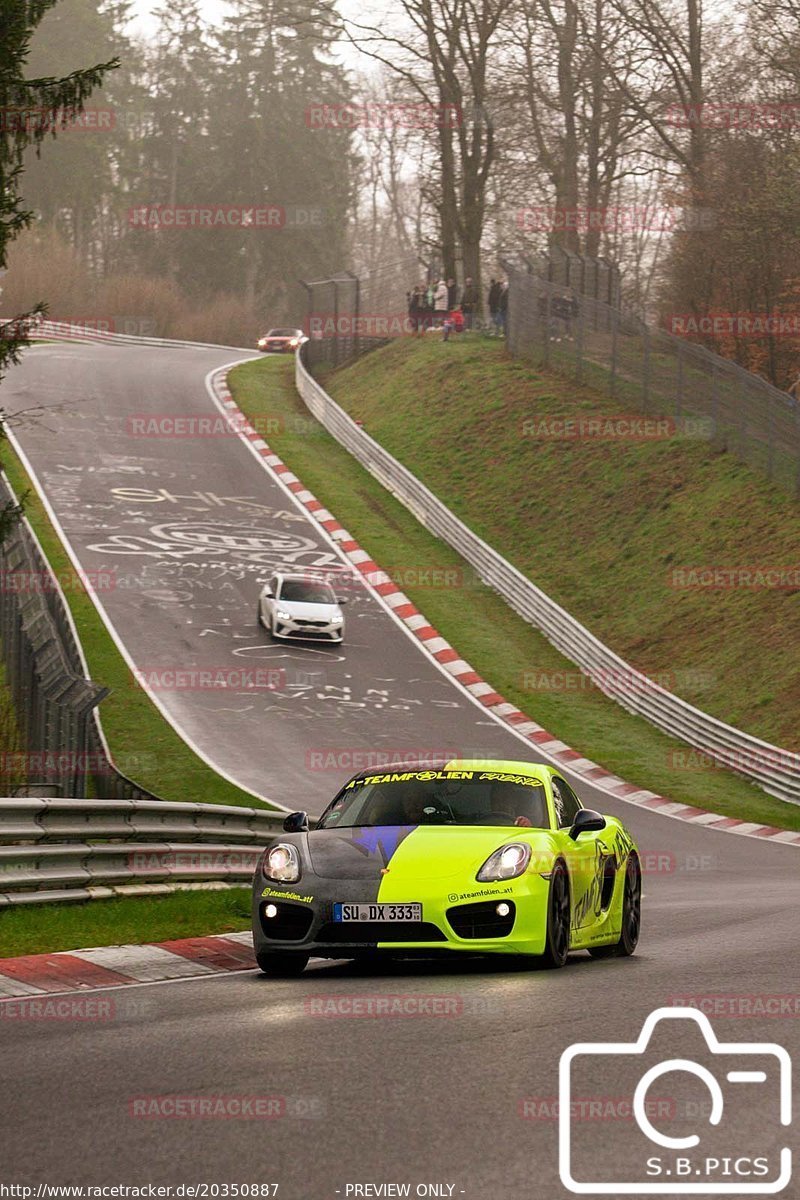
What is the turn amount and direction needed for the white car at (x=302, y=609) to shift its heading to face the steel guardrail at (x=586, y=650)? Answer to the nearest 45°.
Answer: approximately 90° to its left

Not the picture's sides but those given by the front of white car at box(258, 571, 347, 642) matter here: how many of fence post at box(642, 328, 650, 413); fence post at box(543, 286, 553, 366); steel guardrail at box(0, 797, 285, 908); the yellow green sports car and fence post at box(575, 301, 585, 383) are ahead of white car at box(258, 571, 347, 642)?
2

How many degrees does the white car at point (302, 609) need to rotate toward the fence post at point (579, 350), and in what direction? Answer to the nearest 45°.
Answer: approximately 135° to its left

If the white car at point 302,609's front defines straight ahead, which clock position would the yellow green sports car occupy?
The yellow green sports car is roughly at 12 o'clock from the white car.

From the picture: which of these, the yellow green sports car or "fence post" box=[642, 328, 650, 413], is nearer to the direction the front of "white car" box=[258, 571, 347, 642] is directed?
the yellow green sports car

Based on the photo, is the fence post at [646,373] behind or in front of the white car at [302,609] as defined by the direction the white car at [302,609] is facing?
behind

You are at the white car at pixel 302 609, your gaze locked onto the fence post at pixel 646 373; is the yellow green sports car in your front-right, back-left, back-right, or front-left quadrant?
back-right

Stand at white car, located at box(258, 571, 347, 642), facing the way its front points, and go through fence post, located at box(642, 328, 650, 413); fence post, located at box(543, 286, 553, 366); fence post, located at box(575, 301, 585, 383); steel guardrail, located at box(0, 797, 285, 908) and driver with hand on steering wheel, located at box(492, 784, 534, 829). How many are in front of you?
2

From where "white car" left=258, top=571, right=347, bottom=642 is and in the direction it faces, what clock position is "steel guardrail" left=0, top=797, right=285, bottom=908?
The steel guardrail is roughly at 12 o'clock from the white car.

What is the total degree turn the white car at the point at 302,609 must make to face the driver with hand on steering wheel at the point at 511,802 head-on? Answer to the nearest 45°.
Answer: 0° — it already faces them

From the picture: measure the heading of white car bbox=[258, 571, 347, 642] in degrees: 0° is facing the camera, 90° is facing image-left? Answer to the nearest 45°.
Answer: approximately 0°

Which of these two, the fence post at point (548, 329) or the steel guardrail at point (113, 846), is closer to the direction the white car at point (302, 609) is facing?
the steel guardrail
